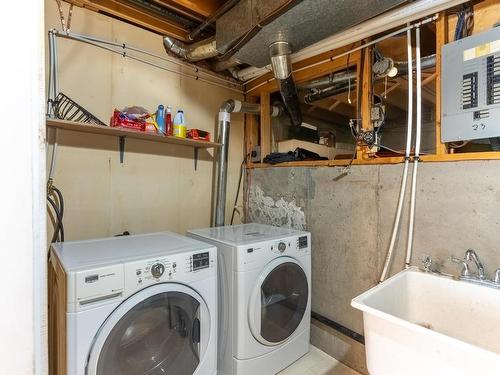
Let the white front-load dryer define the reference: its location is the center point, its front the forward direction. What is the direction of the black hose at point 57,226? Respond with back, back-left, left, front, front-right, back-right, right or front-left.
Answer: back-right

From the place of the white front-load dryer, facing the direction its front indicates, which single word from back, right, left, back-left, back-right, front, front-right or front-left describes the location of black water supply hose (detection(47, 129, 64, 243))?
back-right

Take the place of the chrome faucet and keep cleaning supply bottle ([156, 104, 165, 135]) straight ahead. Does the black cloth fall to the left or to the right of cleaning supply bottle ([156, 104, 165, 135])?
right

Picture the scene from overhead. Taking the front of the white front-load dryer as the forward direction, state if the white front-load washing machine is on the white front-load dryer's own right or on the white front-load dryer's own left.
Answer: on the white front-load dryer's own right

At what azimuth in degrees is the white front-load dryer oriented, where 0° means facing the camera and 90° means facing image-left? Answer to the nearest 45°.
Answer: approximately 315°
